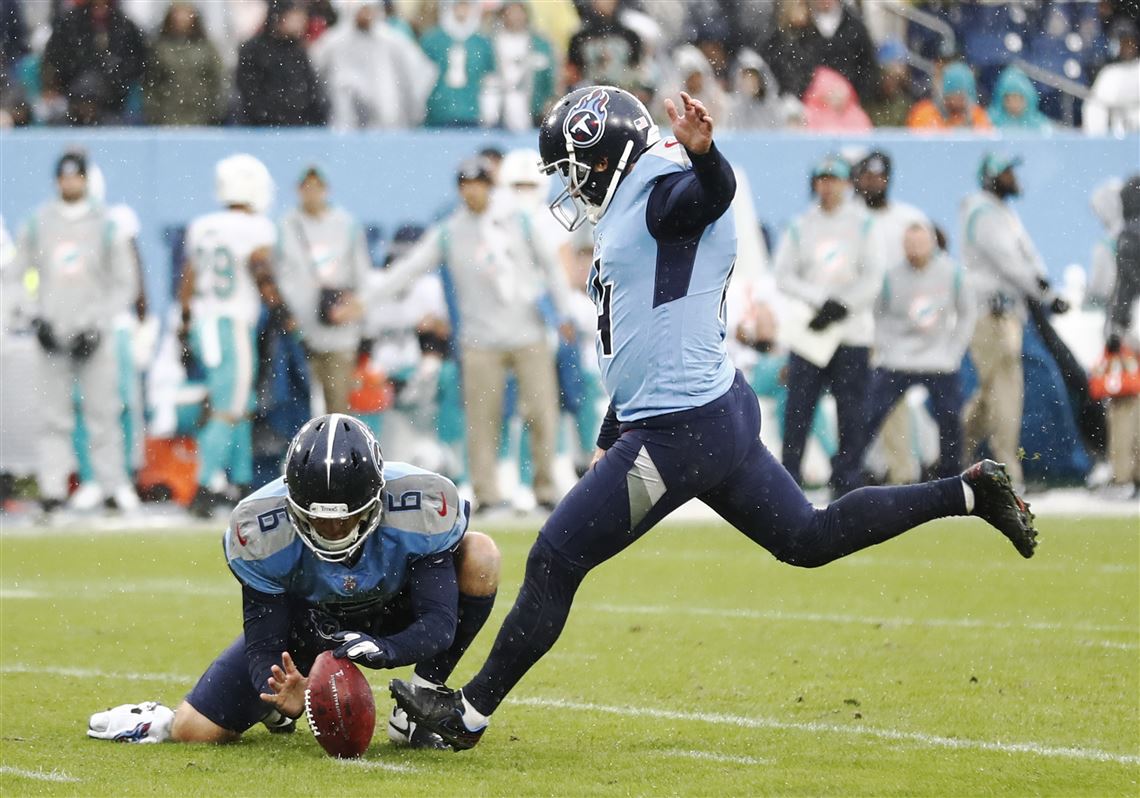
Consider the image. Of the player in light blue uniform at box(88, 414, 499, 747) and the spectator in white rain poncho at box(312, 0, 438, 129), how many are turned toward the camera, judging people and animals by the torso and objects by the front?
2

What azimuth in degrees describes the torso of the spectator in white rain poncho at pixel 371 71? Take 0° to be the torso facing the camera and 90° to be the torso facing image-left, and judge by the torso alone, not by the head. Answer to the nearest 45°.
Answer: approximately 0°

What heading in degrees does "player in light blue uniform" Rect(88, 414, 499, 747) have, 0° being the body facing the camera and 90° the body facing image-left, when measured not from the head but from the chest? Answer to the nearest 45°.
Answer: approximately 0°

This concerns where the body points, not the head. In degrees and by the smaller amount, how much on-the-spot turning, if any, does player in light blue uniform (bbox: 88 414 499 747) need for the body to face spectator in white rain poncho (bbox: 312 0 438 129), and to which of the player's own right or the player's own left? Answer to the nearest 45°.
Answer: approximately 180°

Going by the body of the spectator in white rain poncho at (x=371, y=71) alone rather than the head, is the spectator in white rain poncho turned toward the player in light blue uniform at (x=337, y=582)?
yes
